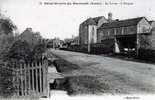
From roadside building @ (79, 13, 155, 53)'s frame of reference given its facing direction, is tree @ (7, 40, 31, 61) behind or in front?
in front

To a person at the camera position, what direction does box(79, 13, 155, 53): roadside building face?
facing the viewer and to the left of the viewer

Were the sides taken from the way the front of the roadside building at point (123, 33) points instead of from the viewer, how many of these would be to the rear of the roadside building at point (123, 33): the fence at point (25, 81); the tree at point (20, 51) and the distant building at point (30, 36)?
0

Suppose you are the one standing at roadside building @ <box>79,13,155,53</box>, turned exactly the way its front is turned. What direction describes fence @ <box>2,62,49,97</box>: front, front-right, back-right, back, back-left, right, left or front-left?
front-left
